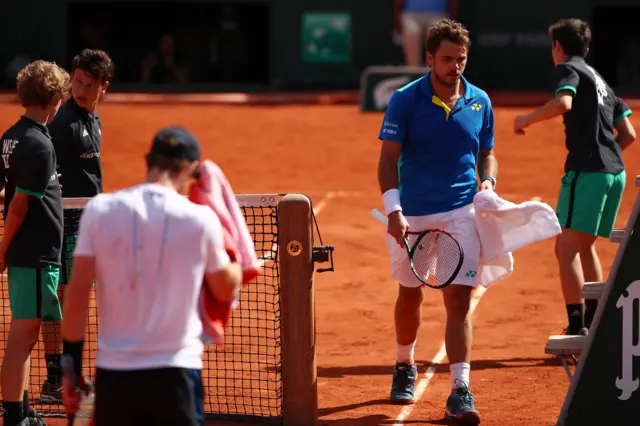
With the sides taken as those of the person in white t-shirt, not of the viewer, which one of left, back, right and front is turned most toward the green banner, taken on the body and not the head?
front

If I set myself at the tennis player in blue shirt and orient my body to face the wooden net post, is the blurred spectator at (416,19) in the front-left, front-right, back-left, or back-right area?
back-right

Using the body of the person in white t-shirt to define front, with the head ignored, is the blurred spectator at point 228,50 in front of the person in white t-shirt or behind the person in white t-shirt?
in front

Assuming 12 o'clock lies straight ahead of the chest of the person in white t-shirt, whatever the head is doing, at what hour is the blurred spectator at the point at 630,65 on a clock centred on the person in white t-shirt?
The blurred spectator is roughly at 1 o'clock from the person in white t-shirt.

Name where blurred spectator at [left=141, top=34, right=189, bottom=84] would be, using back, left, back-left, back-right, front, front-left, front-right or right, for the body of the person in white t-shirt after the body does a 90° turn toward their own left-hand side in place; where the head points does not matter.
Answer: right

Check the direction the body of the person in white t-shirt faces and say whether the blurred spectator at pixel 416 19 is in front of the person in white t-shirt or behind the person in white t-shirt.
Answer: in front

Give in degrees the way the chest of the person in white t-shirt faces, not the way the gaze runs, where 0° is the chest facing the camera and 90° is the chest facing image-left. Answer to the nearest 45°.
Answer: approximately 180°

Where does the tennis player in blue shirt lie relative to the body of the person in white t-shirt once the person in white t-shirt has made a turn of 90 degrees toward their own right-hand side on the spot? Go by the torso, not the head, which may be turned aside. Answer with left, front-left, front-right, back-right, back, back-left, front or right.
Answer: front-left
